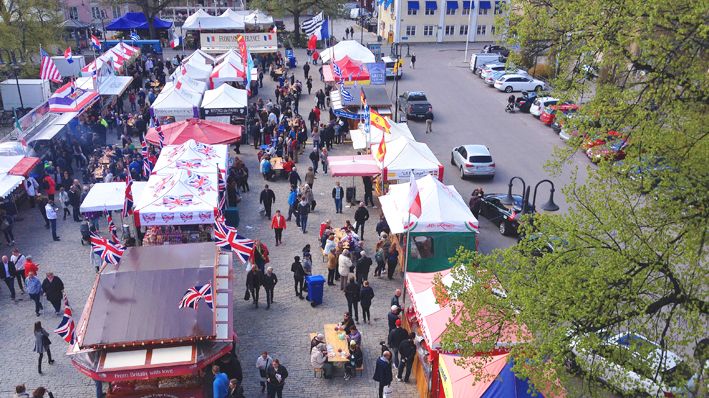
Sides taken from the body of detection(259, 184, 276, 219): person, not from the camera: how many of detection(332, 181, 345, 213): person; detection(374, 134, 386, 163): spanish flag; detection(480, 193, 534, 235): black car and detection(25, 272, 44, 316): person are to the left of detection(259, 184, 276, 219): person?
3

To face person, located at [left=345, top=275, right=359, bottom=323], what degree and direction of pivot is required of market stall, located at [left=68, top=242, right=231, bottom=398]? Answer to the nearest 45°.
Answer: approximately 90° to its left

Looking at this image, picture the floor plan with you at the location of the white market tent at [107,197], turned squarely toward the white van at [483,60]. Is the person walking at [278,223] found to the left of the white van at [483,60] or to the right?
right

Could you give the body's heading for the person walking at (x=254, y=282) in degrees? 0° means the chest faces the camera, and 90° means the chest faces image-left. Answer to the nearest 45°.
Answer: approximately 0°
